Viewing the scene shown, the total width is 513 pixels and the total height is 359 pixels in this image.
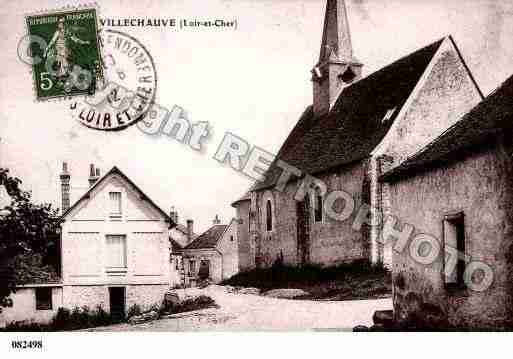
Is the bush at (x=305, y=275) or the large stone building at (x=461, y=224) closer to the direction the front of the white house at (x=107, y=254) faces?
the large stone building

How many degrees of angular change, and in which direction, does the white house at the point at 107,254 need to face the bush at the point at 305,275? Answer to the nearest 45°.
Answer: approximately 135° to its left
